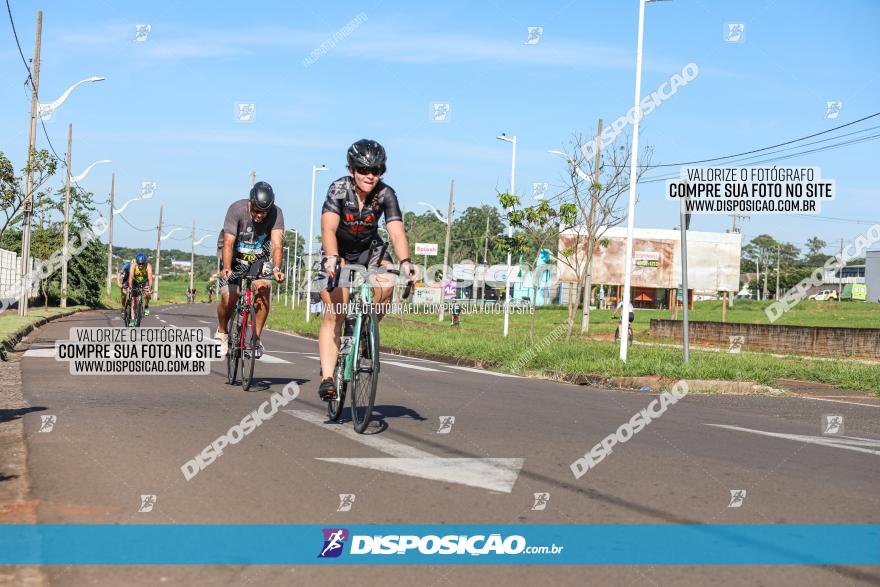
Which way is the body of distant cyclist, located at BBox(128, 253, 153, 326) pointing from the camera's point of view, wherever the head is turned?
toward the camera

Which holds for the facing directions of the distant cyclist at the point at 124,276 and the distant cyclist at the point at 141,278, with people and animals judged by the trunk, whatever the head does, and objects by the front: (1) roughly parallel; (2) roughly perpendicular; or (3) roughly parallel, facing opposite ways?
roughly parallel

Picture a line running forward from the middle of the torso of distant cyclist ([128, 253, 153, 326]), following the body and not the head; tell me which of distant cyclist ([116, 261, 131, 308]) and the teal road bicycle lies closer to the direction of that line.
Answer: the teal road bicycle

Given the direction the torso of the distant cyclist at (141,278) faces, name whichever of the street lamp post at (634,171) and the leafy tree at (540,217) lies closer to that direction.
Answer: the street lamp post

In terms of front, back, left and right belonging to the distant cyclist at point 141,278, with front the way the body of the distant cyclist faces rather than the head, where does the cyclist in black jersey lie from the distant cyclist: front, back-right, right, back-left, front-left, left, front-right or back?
front

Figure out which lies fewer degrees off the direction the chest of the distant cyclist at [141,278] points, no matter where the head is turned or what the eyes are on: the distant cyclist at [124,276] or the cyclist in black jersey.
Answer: the cyclist in black jersey

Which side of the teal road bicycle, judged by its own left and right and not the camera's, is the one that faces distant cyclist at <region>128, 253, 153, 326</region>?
back

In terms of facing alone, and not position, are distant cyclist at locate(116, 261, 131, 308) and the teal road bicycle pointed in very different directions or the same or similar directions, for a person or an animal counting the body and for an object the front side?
same or similar directions

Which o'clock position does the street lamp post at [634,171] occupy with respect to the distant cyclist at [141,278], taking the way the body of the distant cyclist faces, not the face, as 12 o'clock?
The street lamp post is roughly at 10 o'clock from the distant cyclist.

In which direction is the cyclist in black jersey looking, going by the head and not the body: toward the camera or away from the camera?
toward the camera

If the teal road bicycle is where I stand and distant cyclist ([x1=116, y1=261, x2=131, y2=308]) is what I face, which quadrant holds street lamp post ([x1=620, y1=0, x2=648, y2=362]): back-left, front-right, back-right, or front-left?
front-right

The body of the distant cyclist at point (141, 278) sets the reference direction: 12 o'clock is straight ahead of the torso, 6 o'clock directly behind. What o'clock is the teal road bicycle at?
The teal road bicycle is roughly at 12 o'clock from the distant cyclist.

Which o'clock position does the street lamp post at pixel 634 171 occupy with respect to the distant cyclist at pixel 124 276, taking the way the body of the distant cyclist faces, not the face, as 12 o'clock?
The street lamp post is roughly at 10 o'clock from the distant cyclist.

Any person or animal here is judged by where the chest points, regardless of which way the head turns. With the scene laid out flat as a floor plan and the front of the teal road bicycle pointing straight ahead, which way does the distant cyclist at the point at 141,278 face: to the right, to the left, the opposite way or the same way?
the same way

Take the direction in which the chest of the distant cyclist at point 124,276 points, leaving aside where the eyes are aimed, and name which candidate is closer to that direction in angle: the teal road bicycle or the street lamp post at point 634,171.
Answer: the teal road bicycle

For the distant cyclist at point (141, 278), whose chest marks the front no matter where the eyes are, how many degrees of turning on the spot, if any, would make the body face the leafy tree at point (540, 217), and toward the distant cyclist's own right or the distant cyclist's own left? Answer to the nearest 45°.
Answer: approximately 90° to the distant cyclist's own left

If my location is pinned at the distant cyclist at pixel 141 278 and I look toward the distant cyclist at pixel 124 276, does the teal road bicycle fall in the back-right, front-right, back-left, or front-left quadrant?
back-left

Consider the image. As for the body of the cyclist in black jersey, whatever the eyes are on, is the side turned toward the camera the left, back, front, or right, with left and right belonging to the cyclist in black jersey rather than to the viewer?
front

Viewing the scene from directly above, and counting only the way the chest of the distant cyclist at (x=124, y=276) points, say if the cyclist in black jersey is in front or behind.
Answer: in front

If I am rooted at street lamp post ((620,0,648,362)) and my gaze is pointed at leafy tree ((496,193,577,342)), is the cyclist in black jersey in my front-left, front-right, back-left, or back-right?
back-left

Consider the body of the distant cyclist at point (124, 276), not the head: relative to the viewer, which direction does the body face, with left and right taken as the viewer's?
facing the viewer
